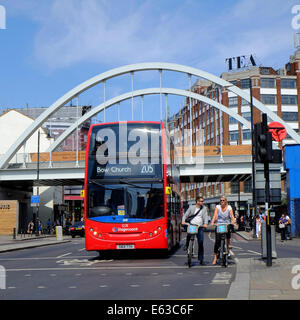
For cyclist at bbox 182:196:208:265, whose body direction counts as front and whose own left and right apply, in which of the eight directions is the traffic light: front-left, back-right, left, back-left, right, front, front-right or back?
front-left

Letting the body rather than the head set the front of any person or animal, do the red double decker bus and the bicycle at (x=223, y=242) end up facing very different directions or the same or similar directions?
same or similar directions

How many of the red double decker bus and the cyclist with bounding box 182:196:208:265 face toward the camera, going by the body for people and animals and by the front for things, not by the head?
2

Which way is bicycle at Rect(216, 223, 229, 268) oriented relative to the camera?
toward the camera

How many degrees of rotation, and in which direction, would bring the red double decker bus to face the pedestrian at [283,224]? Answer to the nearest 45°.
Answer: approximately 135° to its left

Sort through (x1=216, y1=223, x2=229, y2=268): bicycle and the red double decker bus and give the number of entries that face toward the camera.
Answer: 2

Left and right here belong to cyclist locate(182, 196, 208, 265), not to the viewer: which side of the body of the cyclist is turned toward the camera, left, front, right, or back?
front

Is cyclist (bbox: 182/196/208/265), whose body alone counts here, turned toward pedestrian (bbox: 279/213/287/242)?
no

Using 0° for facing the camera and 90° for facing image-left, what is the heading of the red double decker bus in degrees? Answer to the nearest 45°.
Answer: approximately 0°

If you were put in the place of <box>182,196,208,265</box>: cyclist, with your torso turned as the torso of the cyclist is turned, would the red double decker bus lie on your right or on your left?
on your right

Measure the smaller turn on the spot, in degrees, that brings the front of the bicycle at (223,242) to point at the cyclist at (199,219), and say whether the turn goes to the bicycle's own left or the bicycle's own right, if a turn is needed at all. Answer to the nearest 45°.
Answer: approximately 135° to the bicycle's own right

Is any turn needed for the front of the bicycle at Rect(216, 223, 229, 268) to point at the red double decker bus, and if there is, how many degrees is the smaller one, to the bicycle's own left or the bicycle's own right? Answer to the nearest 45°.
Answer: approximately 135° to the bicycle's own right

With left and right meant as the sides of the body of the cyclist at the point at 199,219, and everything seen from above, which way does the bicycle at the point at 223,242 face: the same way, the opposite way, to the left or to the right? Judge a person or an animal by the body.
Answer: the same way

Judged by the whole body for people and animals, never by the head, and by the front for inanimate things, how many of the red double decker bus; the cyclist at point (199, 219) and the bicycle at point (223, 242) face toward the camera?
3

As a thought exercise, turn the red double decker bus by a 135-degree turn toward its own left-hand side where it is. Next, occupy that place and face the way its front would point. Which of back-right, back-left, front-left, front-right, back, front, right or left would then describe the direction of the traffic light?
right
